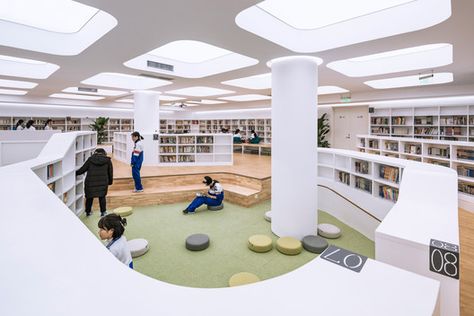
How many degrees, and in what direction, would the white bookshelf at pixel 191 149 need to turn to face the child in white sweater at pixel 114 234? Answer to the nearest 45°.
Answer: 0° — it already faces them

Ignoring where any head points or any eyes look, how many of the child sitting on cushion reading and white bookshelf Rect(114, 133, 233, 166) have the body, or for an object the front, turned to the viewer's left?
1

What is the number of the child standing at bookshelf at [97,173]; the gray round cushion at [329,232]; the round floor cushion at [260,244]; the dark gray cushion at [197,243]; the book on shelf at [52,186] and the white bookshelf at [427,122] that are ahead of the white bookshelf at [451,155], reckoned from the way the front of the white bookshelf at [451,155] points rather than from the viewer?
5

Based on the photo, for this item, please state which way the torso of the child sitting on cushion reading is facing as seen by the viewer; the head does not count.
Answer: to the viewer's left

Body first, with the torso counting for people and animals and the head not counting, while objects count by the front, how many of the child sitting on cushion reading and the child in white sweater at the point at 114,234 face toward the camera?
0

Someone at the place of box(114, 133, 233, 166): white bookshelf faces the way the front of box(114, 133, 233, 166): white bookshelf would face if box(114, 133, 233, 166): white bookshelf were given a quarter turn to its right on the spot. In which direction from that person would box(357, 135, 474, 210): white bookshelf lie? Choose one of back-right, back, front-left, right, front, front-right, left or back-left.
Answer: back-left
